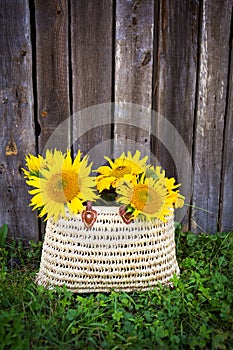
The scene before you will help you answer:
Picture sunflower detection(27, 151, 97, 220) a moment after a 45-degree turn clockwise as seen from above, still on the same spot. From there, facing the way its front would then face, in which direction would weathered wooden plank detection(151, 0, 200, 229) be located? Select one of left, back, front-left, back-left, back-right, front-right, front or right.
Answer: back

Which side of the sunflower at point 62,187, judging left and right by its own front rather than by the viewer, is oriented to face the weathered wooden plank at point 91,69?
back

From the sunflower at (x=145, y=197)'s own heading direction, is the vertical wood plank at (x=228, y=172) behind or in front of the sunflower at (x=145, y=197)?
behind

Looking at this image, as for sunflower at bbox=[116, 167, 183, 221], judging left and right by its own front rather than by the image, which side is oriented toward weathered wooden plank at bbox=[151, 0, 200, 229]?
back

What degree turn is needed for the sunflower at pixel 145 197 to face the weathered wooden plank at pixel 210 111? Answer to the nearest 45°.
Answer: approximately 135° to its left

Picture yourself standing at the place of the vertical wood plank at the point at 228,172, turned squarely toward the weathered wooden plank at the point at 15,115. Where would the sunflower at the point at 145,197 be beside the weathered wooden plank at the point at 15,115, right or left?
left

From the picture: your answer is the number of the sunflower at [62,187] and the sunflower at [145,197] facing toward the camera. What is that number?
2

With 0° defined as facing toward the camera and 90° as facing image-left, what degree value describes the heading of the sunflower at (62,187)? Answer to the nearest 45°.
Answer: approximately 0°
